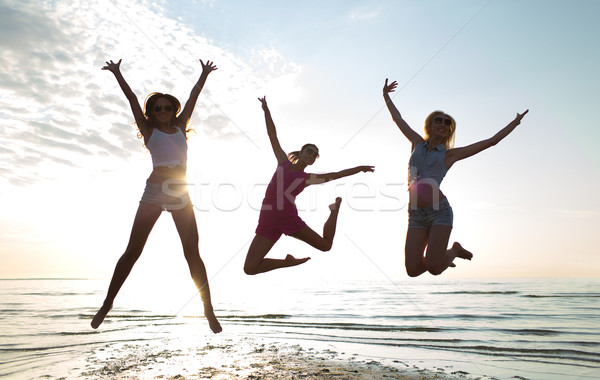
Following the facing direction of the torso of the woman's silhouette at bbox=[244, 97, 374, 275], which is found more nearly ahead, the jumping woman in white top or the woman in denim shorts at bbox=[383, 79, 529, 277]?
the jumping woman in white top

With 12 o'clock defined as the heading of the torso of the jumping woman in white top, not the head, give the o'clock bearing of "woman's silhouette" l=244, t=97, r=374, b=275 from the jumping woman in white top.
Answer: The woman's silhouette is roughly at 8 o'clock from the jumping woman in white top.

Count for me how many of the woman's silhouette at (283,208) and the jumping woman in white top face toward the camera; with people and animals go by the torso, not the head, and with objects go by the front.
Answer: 2

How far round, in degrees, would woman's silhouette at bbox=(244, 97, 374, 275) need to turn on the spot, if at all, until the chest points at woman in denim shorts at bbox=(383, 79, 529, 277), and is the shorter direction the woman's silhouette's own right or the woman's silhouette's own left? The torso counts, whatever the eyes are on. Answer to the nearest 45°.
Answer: approximately 90° to the woman's silhouette's own left

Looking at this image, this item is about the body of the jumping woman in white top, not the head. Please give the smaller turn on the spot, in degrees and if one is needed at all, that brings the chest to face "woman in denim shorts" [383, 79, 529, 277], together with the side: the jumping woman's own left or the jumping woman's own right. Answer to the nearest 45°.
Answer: approximately 90° to the jumping woman's own left

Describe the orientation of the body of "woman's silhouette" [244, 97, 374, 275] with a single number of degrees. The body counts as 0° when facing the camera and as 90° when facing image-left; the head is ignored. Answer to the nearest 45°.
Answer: approximately 0°
